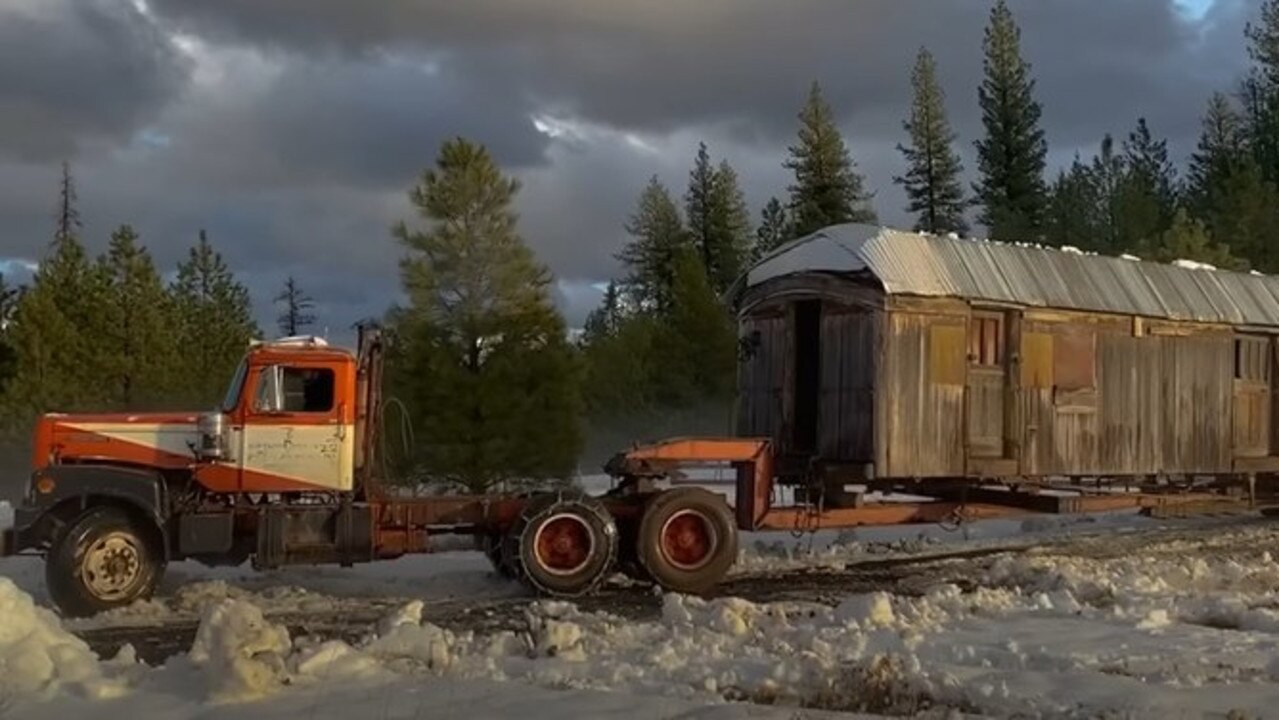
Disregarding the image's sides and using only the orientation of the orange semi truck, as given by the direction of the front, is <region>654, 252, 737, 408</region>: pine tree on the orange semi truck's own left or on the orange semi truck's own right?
on the orange semi truck's own right

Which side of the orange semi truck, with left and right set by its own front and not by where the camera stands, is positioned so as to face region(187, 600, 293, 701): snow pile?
left

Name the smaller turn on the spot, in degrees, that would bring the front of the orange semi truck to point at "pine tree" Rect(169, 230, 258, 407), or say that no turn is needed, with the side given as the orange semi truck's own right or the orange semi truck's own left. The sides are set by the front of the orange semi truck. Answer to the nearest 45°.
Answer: approximately 90° to the orange semi truck's own right

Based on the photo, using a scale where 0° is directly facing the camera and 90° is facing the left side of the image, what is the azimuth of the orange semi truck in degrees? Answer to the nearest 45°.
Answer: approximately 90°

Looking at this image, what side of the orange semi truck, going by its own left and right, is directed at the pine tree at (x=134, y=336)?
right

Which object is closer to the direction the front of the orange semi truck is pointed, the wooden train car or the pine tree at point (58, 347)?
the pine tree

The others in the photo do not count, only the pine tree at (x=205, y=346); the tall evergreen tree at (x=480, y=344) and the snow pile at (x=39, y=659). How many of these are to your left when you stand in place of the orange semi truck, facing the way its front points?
1

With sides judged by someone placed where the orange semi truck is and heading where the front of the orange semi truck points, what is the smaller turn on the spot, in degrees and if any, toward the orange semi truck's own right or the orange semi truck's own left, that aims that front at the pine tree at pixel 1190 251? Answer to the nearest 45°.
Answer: approximately 135° to the orange semi truck's own right

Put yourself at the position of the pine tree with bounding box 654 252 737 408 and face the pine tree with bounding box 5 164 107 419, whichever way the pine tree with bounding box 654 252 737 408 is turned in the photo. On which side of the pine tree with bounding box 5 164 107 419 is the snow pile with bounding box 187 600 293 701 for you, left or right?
left
